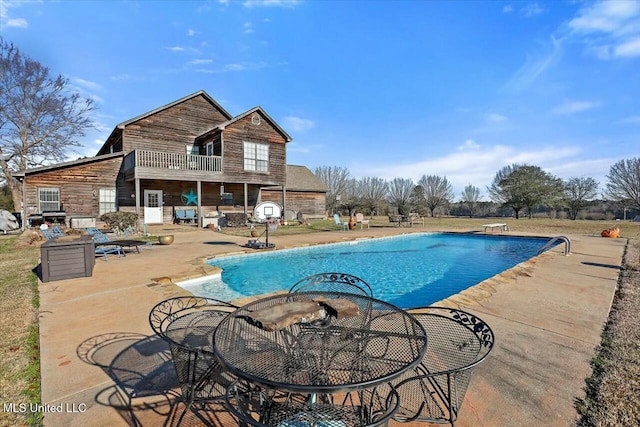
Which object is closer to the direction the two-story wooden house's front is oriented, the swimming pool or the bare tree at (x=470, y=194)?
the swimming pool

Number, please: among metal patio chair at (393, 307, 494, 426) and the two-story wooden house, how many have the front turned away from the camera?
0

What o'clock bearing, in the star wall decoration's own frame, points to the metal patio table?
The metal patio table is roughly at 12 o'clock from the star wall decoration.

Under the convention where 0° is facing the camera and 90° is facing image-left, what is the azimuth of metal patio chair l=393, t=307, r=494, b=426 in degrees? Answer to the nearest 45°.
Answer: approximately 45°

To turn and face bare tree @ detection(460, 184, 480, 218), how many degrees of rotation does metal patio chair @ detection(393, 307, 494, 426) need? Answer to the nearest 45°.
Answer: approximately 135° to its right

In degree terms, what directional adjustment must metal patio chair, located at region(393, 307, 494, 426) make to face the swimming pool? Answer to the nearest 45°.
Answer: approximately 135° to its right

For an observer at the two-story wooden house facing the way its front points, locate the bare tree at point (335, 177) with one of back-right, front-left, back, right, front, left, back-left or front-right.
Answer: back-left

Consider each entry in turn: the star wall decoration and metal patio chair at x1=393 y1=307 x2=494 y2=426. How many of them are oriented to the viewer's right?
0

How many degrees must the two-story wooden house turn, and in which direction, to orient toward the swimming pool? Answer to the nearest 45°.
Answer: approximately 45° to its left

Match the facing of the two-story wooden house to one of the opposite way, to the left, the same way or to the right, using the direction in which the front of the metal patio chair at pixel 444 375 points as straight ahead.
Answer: to the left

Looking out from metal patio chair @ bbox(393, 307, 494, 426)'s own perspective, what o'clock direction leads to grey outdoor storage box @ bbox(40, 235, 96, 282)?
The grey outdoor storage box is roughly at 2 o'clock from the metal patio chair.

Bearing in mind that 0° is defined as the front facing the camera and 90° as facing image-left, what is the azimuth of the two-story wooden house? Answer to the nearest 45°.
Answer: approximately 0°

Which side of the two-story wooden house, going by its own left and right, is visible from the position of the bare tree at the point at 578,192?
left

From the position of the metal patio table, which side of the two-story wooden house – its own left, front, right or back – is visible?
front

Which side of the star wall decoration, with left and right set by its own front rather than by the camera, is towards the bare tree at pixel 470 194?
left
